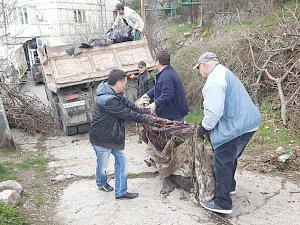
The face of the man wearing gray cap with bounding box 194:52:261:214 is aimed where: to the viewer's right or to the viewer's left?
to the viewer's left

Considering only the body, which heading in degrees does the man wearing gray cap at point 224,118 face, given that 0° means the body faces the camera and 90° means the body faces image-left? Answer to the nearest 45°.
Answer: approximately 90°

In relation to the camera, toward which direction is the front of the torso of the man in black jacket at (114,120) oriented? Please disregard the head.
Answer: to the viewer's right

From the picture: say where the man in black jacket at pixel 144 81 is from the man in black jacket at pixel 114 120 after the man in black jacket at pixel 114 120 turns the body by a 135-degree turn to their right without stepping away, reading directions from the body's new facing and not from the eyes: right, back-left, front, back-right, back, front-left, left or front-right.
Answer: back-right

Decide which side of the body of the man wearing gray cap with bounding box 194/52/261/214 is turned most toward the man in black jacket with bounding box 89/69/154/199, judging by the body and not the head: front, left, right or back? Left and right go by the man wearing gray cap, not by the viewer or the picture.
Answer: front

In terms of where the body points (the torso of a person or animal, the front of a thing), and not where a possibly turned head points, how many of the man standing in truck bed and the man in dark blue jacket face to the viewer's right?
0

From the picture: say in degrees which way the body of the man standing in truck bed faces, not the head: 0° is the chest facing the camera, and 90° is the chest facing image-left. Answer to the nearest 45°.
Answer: approximately 45°

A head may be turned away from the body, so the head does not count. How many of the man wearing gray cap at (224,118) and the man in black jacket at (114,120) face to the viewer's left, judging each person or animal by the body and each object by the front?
1
